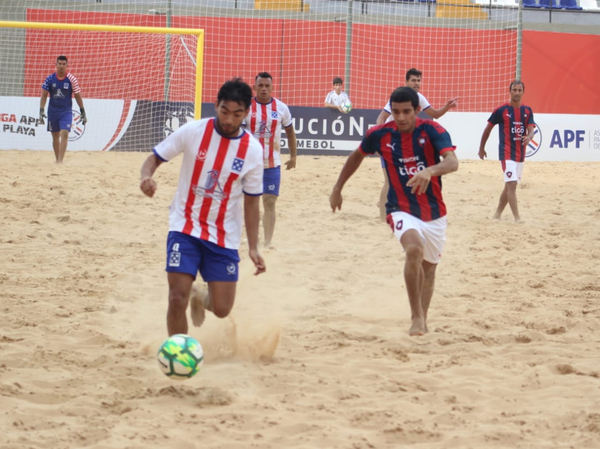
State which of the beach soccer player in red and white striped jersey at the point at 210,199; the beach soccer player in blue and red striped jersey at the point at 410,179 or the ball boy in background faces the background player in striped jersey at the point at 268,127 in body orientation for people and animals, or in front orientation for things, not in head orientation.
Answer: the ball boy in background

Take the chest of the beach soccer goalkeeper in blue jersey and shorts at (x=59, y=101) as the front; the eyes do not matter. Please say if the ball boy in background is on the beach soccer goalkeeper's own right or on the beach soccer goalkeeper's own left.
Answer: on the beach soccer goalkeeper's own left

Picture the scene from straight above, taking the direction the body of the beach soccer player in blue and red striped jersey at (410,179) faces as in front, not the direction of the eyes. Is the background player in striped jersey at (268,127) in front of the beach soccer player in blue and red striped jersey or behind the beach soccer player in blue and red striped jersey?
behind

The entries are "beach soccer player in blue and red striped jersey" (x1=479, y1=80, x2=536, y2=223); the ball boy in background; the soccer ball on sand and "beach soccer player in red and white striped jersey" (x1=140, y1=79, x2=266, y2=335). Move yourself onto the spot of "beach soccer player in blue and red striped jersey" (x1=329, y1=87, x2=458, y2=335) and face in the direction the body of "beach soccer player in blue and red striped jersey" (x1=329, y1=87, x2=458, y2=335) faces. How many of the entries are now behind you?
2

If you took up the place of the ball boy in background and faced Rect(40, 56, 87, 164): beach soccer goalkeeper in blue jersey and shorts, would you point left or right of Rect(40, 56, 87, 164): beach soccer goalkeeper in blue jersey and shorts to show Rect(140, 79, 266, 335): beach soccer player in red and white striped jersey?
left

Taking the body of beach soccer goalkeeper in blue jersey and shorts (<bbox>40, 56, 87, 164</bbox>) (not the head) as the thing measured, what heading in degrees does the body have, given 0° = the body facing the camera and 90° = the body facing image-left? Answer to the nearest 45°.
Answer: approximately 0°

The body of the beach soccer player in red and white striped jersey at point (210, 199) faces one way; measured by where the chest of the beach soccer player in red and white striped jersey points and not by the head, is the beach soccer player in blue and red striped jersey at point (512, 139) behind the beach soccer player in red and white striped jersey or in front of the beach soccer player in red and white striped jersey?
behind

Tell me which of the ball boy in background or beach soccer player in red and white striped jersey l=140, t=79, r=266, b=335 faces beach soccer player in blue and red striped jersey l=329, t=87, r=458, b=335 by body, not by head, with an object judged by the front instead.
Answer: the ball boy in background

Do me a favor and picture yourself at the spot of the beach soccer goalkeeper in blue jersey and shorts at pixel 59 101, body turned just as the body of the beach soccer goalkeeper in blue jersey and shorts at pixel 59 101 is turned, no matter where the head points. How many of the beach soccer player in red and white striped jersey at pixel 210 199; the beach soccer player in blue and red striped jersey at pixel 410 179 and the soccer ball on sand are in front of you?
3
